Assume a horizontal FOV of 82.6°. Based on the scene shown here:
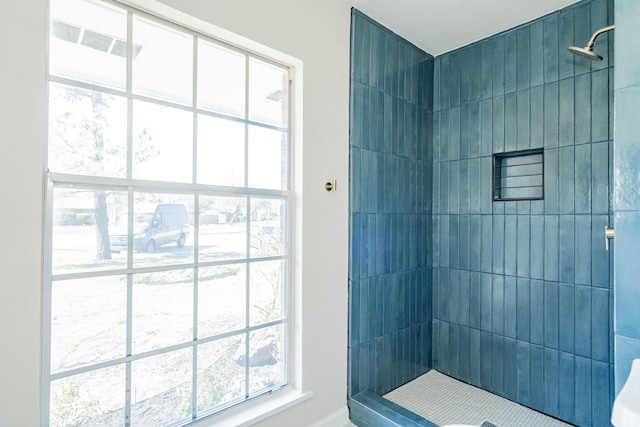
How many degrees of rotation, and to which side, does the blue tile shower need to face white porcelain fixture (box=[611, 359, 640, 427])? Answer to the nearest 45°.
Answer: approximately 45° to its left

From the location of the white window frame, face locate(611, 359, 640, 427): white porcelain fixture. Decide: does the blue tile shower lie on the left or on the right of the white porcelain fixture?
left

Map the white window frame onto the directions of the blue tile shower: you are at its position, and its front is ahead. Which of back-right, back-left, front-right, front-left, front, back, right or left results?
front

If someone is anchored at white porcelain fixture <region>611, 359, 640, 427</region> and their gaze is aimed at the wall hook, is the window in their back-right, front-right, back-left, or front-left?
front-left

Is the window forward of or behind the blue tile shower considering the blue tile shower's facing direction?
forward

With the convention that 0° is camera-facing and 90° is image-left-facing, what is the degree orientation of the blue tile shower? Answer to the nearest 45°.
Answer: approximately 45°

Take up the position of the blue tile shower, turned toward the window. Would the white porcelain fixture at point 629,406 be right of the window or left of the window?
left

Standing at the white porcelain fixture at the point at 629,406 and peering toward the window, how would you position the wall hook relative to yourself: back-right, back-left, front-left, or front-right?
front-right
